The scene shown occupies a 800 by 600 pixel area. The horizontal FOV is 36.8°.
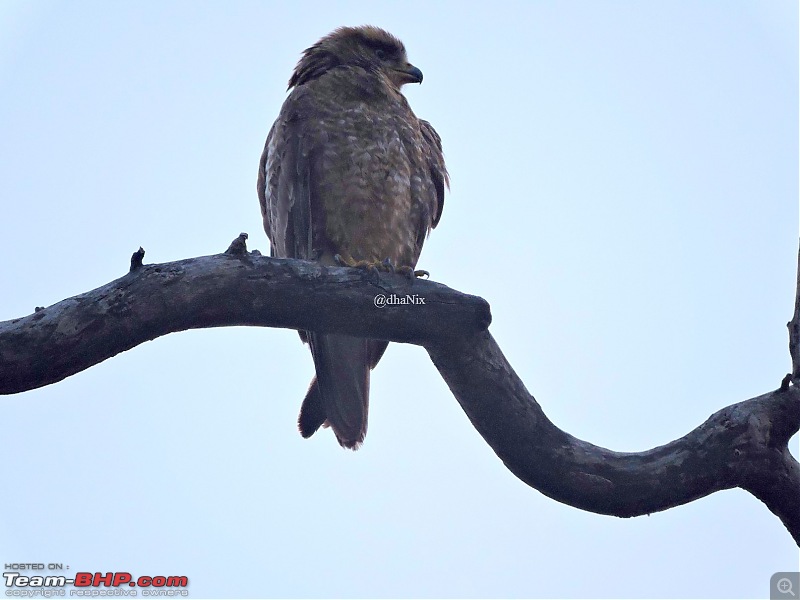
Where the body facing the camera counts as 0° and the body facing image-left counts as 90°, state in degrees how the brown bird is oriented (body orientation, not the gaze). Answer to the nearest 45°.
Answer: approximately 315°
